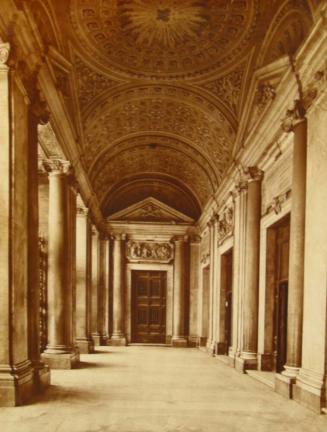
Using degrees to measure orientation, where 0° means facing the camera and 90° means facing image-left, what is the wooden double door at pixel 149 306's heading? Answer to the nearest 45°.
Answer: approximately 0°

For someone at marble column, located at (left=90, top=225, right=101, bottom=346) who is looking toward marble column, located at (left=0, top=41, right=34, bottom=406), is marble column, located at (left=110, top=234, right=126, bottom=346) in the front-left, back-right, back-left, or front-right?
back-left

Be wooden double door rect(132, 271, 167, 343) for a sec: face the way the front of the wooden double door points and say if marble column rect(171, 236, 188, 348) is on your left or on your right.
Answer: on your left

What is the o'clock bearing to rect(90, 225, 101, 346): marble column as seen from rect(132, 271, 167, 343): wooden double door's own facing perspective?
The marble column is roughly at 2 o'clock from the wooden double door.

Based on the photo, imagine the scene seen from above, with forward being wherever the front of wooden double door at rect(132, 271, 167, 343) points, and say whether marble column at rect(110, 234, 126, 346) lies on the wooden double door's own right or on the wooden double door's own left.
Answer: on the wooden double door's own right

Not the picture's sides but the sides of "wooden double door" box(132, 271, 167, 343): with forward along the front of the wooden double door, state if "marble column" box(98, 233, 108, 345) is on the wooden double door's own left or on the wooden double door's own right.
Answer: on the wooden double door's own right

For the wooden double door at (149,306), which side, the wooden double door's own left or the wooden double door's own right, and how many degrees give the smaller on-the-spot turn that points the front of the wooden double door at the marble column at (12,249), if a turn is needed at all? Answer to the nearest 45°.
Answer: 0° — it already faces it

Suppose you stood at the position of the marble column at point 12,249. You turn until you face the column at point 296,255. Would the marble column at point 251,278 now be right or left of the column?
left
